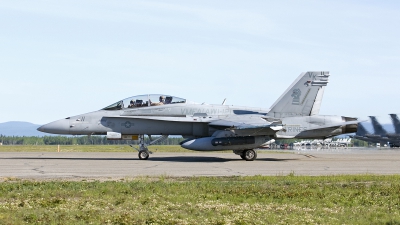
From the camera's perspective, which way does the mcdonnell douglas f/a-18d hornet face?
to the viewer's left
